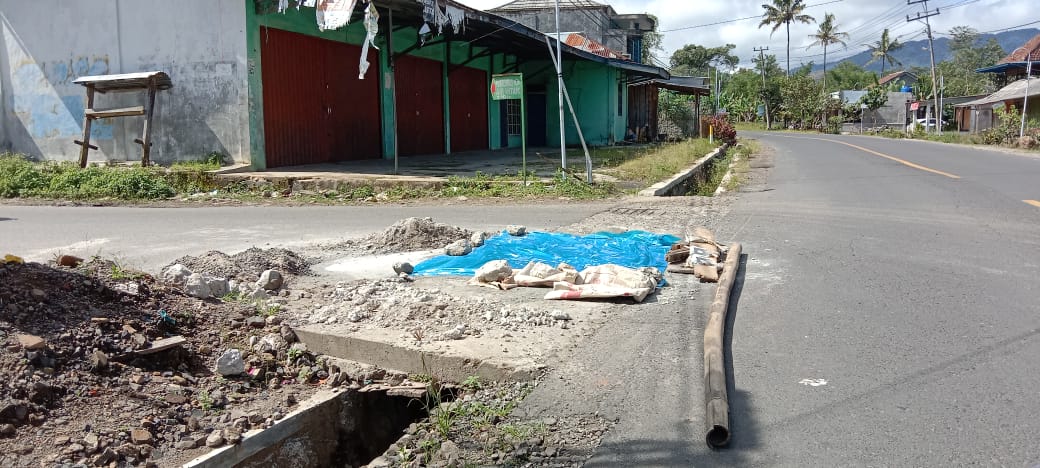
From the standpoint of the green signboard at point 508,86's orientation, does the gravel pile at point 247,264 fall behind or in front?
in front

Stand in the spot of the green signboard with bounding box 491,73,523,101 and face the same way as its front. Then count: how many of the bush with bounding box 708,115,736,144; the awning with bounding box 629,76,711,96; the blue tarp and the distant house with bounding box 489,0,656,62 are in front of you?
1

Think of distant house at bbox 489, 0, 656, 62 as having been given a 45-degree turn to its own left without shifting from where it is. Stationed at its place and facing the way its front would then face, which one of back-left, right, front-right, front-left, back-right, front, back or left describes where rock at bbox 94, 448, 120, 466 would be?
right

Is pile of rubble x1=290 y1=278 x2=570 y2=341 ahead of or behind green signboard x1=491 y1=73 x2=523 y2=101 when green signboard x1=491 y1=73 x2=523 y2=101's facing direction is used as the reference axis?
ahead

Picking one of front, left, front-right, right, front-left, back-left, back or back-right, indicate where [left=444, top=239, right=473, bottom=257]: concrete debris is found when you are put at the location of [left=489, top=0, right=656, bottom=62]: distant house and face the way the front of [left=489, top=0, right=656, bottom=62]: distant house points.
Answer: front-right

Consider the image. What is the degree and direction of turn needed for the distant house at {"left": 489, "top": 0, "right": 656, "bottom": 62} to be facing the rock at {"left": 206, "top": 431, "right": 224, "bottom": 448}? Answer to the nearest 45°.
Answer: approximately 45° to its right

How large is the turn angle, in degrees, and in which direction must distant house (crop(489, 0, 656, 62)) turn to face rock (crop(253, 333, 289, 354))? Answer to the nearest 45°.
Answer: approximately 45° to its right

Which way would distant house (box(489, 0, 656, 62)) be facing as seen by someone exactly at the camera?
facing the viewer and to the right of the viewer

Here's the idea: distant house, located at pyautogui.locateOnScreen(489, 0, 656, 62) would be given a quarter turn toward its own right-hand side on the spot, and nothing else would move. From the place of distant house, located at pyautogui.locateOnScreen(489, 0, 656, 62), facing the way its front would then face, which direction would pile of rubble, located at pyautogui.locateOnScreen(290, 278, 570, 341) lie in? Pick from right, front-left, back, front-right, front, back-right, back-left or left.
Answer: front-left

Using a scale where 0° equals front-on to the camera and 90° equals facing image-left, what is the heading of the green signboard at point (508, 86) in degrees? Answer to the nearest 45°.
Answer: approximately 0°

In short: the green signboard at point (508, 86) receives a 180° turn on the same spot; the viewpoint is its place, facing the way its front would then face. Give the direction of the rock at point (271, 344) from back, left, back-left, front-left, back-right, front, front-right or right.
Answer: back

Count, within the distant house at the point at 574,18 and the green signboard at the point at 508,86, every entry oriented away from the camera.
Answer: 0

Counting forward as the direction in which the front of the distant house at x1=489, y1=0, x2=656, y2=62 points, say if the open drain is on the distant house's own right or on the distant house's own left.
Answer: on the distant house's own right
